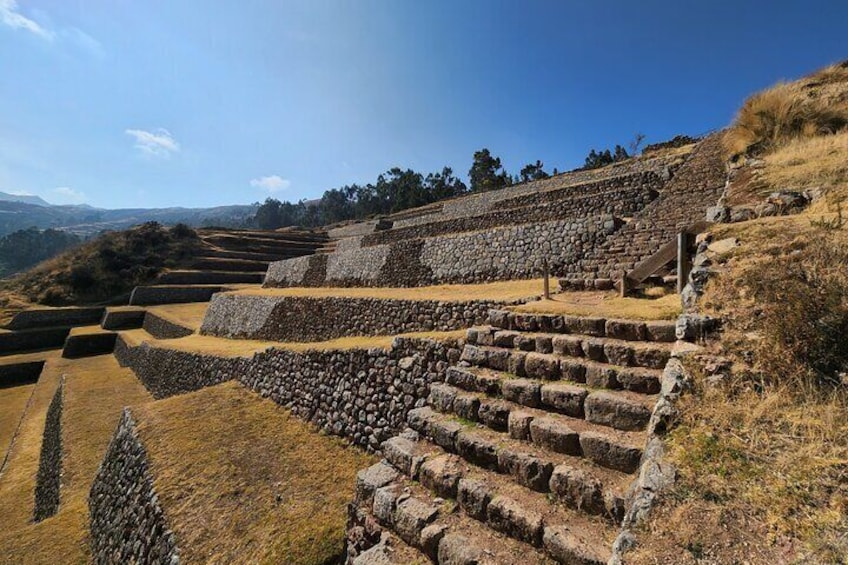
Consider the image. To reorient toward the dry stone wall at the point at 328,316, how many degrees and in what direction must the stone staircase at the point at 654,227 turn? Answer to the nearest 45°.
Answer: approximately 45° to its right

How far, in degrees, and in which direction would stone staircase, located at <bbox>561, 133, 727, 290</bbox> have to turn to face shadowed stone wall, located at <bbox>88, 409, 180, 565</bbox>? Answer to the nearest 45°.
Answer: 0° — it already faces it

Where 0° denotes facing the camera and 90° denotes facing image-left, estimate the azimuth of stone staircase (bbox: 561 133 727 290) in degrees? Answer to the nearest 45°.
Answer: approximately 45°

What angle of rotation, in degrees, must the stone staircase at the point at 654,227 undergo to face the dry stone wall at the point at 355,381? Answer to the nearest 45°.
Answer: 0° — it already faces it

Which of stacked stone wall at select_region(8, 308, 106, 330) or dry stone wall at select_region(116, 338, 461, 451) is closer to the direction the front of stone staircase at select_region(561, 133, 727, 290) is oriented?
the dry stone wall

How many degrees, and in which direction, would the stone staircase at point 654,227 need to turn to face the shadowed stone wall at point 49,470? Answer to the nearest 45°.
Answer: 0° — it already faces it

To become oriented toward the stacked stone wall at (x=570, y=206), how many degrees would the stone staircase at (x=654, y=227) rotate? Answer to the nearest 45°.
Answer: approximately 90° to its right
